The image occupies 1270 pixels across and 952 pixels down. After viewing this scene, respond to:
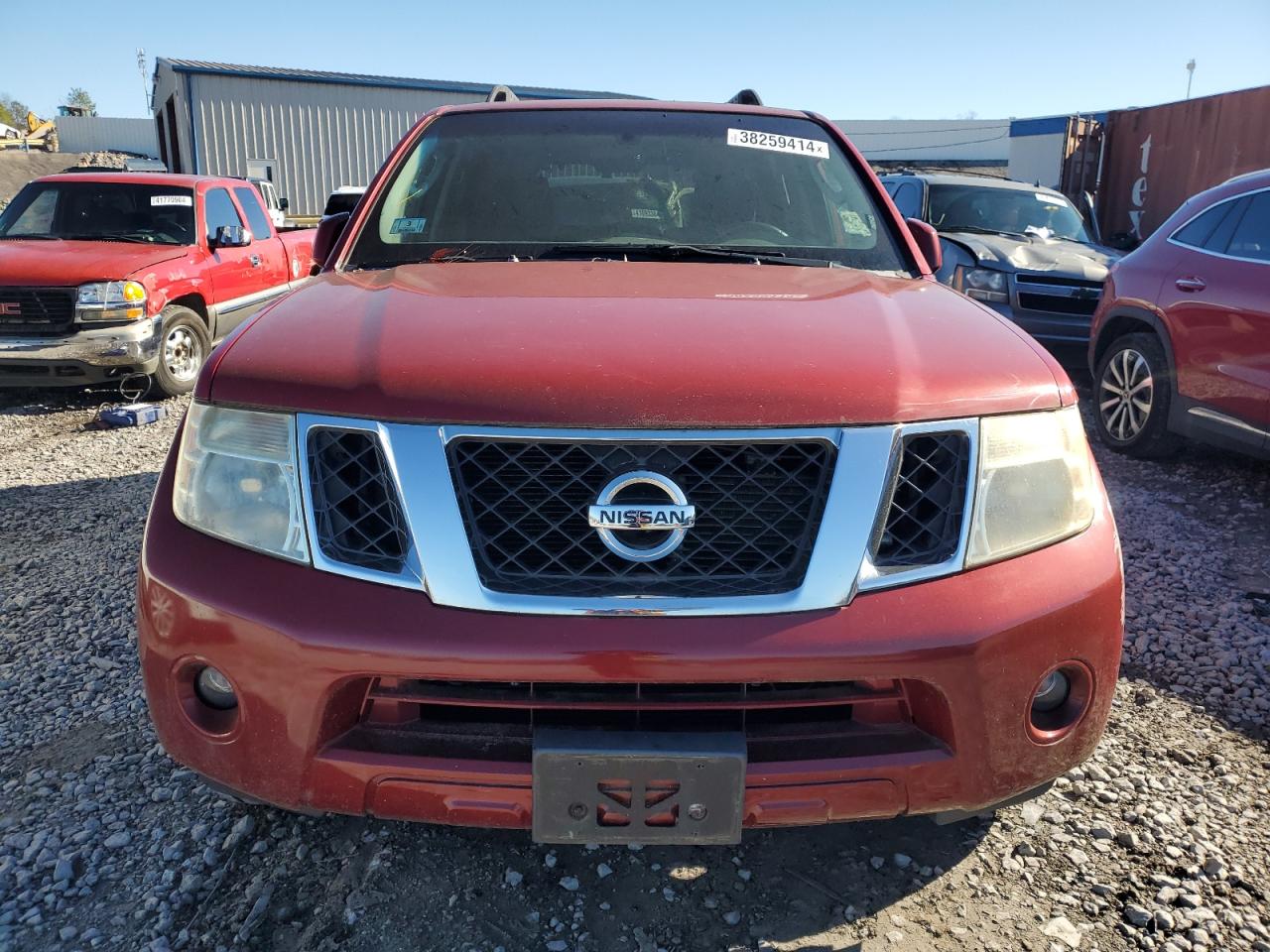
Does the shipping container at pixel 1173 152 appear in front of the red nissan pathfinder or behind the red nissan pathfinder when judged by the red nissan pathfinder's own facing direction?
behind

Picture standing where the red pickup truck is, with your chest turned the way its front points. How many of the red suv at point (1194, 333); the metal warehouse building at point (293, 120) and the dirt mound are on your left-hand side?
1

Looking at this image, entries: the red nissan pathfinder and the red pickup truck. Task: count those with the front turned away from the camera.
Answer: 0

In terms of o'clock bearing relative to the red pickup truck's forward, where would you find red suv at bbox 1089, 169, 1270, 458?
The red suv is roughly at 9 o'clock from the red pickup truck.

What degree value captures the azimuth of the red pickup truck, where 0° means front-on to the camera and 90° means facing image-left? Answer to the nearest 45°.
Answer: approximately 45°

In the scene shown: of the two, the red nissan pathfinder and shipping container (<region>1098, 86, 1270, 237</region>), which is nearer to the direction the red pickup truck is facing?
the red nissan pathfinder

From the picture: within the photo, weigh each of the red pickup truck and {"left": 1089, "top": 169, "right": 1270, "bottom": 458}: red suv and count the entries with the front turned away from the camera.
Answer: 0
